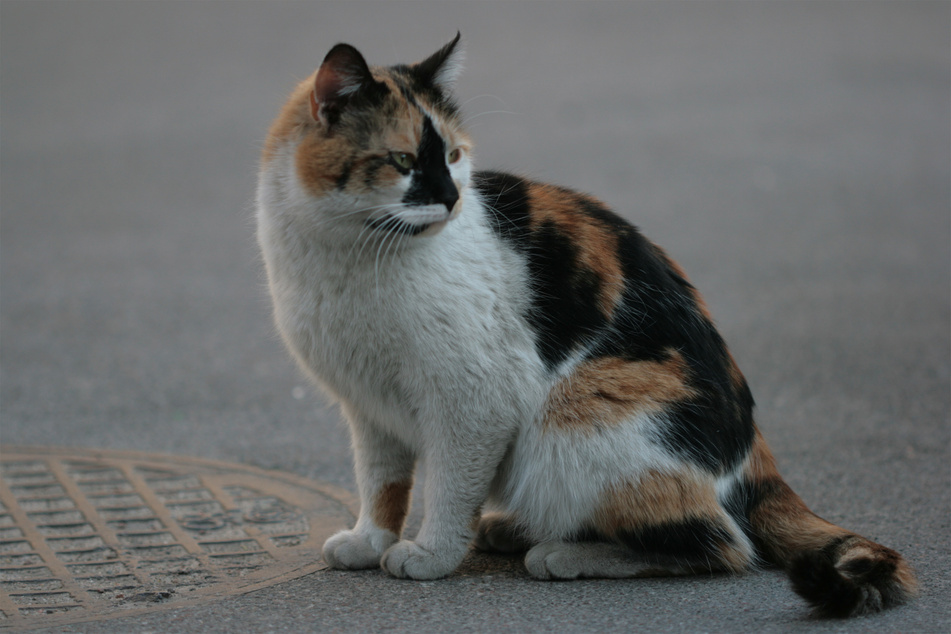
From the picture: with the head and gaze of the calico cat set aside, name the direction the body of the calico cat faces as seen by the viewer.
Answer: to the viewer's left
